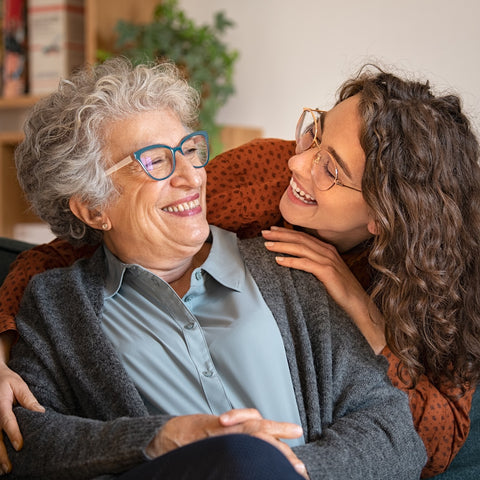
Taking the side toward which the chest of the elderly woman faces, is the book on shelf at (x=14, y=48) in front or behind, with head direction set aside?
behind

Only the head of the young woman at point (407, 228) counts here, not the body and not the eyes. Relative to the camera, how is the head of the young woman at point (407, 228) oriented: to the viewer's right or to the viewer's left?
to the viewer's left

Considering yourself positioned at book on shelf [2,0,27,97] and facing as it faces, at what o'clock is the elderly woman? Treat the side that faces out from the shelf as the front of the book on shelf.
The elderly woman is roughly at 12 o'clock from the book on shelf.

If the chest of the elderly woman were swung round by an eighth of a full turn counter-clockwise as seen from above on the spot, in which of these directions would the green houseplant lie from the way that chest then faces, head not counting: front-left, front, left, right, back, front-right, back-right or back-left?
back-left

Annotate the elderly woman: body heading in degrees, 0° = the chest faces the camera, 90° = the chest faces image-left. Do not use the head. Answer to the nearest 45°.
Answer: approximately 0°

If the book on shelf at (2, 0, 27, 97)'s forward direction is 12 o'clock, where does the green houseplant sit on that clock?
The green houseplant is roughly at 10 o'clock from the book on shelf.
